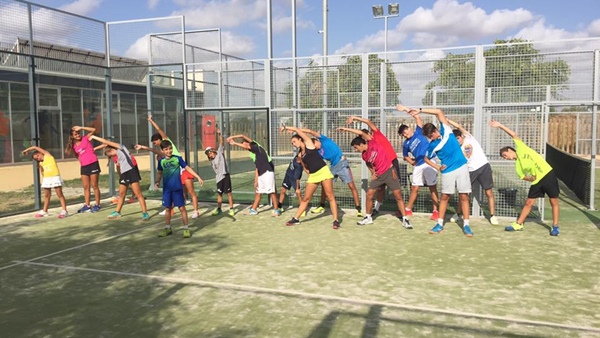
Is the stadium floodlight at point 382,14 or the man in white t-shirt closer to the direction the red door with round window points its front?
the man in white t-shirt

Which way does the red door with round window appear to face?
toward the camera

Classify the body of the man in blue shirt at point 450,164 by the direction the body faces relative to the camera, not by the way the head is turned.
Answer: toward the camera

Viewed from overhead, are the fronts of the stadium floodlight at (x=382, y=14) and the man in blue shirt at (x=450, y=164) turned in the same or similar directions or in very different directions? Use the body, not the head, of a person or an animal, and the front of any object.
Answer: same or similar directions

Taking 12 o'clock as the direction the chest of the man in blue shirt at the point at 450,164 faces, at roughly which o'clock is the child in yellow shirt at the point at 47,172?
The child in yellow shirt is roughly at 3 o'clock from the man in blue shirt.

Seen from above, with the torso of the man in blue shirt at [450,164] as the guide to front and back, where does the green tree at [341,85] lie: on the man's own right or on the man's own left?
on the man's own right

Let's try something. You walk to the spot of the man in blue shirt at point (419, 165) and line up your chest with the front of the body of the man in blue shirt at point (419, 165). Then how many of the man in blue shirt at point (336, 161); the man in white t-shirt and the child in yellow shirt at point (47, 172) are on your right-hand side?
2

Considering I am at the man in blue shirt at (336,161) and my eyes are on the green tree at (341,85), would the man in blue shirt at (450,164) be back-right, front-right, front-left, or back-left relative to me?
back-right

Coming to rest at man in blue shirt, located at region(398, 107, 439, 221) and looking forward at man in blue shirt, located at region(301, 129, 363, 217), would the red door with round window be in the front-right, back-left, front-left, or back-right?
front-right

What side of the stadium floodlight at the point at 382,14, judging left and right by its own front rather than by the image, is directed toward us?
front

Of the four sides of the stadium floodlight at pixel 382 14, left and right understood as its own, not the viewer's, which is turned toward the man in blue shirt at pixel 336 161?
front
